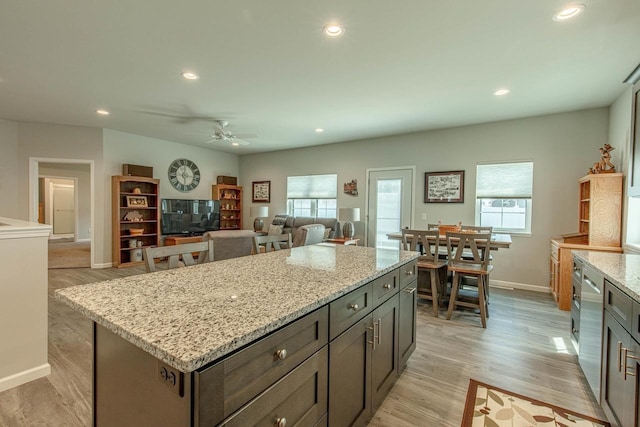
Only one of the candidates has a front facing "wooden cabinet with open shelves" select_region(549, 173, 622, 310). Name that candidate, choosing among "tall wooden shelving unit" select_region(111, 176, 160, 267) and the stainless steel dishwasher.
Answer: the tall wooden shelving unit

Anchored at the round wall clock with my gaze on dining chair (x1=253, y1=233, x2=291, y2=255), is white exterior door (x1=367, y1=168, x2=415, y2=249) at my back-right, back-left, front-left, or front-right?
front-left

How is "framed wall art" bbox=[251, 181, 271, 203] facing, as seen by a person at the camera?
facing the viewer and to the left of the viewer

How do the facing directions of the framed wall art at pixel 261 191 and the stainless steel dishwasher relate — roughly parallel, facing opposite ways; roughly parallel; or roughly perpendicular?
roughly perpendicular

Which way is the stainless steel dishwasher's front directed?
to the viewer's left

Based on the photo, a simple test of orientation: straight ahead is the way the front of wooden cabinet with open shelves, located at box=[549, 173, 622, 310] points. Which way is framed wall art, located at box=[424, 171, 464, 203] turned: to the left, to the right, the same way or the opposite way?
to the left

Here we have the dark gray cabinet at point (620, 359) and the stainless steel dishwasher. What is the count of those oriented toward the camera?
0

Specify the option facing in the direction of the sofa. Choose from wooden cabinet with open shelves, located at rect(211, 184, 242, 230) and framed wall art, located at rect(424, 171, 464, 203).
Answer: the wooden cabinet with open shelves

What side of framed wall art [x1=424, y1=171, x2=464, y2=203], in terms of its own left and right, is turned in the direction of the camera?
front

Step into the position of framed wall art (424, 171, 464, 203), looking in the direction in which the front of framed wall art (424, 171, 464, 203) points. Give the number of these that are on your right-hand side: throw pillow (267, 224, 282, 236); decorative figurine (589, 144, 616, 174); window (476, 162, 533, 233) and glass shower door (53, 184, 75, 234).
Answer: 2

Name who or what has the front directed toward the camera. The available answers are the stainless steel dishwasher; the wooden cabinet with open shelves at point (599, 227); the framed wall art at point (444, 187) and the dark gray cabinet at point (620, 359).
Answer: the framed wall art

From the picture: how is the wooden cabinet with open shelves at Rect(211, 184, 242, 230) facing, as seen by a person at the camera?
facing the viewer and to the right of the viewer

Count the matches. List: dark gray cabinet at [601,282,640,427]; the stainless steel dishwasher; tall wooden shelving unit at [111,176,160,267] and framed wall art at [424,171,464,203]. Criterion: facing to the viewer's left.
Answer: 2

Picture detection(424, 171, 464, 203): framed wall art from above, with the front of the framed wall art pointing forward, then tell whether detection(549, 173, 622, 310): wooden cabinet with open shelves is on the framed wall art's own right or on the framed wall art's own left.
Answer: on the framed wall art's own left

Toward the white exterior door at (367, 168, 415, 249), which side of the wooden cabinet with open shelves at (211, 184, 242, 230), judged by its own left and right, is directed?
front

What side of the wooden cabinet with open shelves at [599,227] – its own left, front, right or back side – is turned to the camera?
left

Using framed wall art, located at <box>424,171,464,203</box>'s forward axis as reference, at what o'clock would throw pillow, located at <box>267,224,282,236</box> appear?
The throw pillow is roughly at 3 o'clock from the framed wall art.
